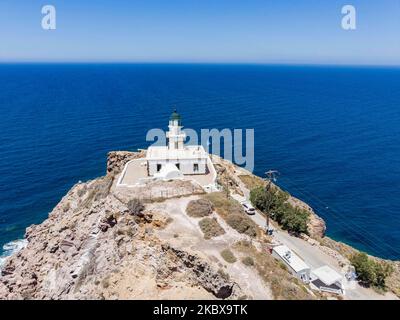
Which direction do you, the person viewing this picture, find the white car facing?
facing the viewer and to the right of the viewer

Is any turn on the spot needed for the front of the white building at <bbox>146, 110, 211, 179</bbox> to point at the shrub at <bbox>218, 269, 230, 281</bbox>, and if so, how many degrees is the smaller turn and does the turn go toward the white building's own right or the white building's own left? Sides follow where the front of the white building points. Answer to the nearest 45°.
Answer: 0° — it already faces it

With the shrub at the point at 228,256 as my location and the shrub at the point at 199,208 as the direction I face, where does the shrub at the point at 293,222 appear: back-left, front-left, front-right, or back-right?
front-right

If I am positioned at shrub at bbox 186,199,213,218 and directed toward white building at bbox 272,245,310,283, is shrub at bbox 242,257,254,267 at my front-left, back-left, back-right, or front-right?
front-right

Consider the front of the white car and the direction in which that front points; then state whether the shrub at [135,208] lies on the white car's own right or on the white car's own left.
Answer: on the white car's own right

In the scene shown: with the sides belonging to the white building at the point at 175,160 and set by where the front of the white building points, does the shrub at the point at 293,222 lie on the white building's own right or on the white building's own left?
on the white building's own left

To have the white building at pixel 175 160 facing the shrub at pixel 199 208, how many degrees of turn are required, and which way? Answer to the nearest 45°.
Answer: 0° — it already faces it

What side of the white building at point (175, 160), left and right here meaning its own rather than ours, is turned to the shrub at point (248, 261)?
front

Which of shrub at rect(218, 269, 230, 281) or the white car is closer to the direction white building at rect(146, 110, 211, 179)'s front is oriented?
the shrub

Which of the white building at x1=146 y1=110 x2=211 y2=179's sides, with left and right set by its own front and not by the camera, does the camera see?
front

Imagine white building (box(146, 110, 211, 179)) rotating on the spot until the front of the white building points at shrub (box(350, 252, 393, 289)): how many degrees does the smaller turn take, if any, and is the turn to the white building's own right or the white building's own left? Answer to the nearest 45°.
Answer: approximately 45° to the white building's own left

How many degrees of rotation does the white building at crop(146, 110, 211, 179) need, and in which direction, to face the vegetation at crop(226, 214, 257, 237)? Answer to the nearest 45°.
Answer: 0° — it already faces it

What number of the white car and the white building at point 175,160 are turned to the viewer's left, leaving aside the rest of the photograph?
0
